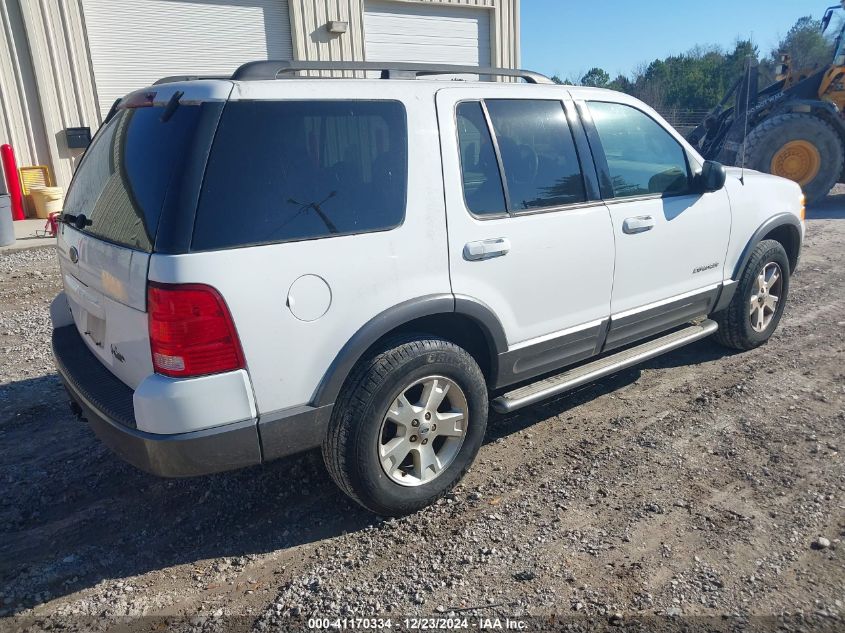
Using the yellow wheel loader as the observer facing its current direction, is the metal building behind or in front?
in front

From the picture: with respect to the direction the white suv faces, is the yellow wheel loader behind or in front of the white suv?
in front

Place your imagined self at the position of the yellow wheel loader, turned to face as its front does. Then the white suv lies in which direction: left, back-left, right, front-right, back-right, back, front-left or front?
left

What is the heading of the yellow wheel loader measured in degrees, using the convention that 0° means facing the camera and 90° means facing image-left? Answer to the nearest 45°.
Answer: approximately 90°

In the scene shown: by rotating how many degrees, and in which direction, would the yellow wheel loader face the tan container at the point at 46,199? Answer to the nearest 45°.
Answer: approximately 45° to its left

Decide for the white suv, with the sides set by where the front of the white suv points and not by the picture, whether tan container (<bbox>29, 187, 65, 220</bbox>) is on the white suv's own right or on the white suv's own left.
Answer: on the white suv's own left

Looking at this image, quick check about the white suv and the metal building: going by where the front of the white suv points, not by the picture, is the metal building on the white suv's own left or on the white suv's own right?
on the white suv's own left

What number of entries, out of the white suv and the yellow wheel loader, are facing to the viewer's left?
1

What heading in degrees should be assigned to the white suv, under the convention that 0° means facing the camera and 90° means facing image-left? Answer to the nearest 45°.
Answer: approximately 225°
